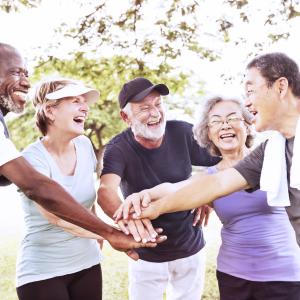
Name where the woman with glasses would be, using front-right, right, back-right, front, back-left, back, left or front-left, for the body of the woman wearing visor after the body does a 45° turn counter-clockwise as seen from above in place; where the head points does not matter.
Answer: front

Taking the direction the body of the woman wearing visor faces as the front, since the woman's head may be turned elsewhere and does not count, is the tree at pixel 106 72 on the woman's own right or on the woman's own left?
on the woman's own left

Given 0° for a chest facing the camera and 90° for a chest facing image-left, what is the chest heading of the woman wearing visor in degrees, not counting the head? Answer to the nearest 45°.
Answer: approximately 315°

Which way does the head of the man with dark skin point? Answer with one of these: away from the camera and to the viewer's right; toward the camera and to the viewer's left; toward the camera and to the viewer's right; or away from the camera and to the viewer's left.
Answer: toward the camera and to the viewer's right

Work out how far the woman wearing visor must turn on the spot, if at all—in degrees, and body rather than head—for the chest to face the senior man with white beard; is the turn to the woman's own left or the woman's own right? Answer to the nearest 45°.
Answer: approximately 90° to the woman's own left

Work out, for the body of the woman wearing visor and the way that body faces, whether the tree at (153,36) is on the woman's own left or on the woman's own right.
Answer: on the woman's own left
